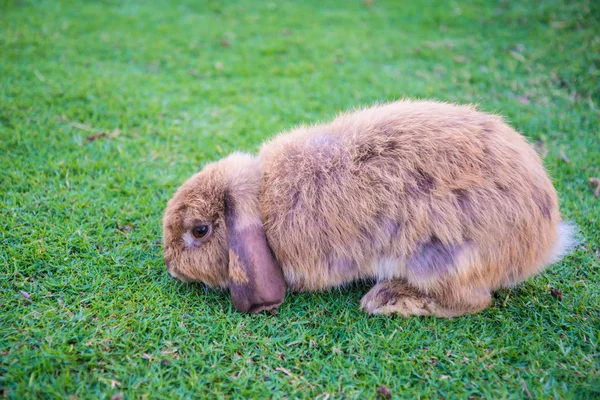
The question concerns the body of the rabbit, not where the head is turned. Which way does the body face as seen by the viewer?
to the viewer's left

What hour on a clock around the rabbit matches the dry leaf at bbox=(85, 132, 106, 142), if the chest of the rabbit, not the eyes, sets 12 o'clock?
The dry leaf is roughly at 1 o'clock from the rabbit.

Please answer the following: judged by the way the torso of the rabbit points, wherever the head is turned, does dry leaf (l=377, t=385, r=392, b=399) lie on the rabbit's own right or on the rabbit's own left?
on the rabbit's own left

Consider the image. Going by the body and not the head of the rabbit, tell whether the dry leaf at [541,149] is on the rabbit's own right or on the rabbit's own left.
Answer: on the rabbit's own right

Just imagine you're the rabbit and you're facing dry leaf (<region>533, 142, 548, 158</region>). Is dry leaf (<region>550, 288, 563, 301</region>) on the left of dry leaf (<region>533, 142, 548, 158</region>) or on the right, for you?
right

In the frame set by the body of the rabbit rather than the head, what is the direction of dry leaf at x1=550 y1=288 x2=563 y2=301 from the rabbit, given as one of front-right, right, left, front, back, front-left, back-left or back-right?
back
